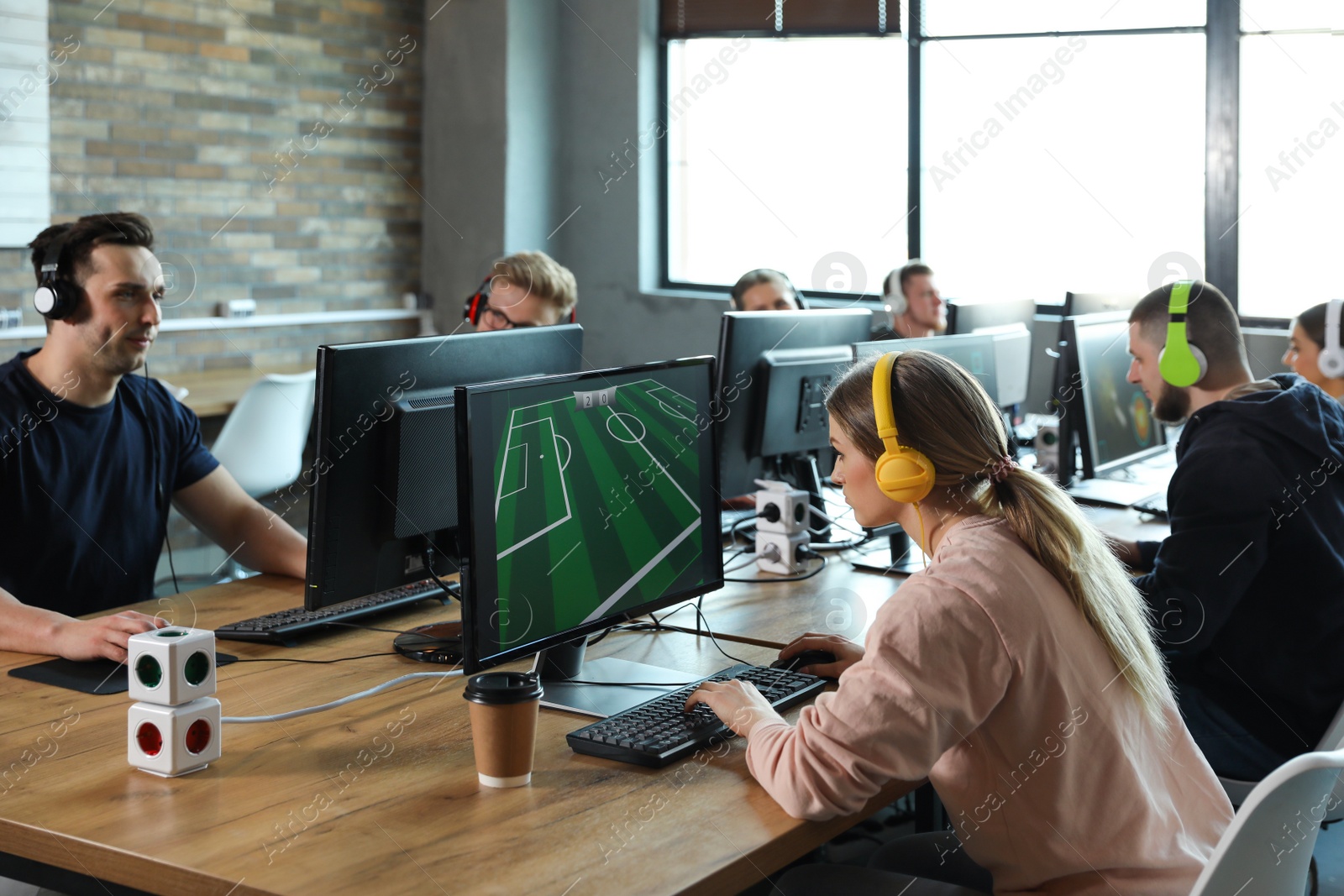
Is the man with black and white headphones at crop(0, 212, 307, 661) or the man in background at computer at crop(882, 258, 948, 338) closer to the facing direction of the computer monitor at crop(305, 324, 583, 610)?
the man with black and white headphones

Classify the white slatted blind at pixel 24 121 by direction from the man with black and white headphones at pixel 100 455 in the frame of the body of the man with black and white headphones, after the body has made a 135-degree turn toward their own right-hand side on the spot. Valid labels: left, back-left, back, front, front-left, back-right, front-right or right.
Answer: right

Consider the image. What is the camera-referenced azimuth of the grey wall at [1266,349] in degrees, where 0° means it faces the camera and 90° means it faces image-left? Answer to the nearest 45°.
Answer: approximately 315°

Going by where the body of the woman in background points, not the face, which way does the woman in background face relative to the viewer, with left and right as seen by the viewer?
facing to the left of the viewer

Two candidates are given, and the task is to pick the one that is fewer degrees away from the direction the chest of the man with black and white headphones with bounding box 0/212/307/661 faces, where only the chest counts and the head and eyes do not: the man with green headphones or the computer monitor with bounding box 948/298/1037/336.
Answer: the man with green headphones
